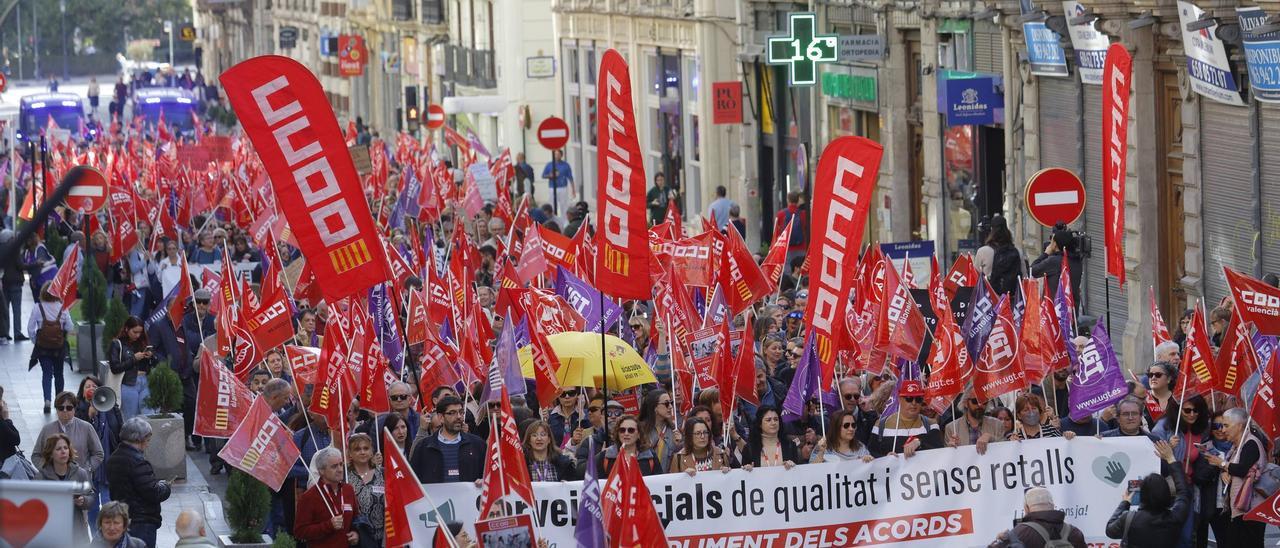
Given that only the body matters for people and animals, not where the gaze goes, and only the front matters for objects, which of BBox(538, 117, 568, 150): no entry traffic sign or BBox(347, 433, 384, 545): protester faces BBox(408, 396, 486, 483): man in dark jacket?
the no entry traffic sign

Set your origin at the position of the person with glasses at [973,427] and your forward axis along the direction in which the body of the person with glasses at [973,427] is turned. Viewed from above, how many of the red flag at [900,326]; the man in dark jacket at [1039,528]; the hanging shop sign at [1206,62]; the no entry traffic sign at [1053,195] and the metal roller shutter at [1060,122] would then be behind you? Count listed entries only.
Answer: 4

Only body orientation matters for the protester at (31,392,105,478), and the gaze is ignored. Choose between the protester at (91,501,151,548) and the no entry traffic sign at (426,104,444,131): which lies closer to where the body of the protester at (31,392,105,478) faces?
the protester

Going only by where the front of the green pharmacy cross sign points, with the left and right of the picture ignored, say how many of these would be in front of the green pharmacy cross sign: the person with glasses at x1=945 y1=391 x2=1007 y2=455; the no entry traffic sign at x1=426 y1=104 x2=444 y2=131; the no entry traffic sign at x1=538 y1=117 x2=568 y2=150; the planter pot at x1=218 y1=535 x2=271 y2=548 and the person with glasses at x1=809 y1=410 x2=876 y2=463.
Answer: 3

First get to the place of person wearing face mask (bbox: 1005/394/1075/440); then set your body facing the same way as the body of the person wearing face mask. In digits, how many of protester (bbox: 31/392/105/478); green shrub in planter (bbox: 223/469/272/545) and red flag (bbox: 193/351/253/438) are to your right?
3

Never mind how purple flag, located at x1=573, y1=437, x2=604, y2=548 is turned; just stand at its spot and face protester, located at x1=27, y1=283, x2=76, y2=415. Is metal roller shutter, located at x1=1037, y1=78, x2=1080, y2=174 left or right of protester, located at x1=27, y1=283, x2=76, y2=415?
right

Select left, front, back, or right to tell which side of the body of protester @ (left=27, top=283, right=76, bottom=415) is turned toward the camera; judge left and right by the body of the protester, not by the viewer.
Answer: back
